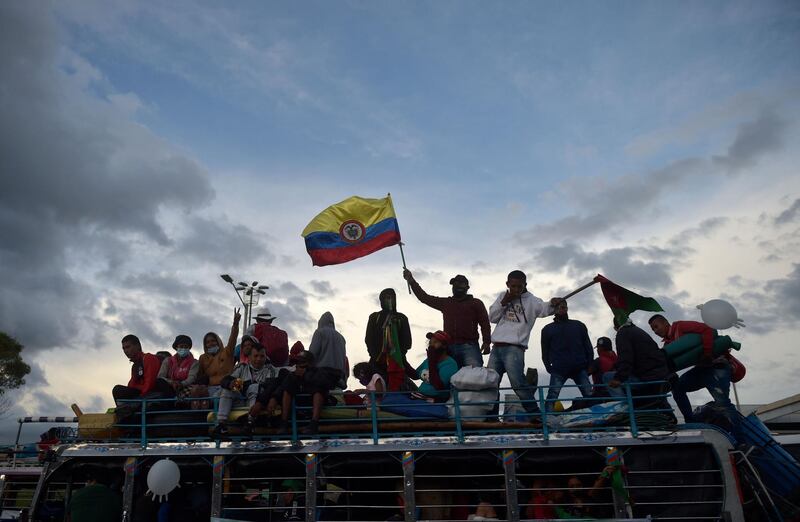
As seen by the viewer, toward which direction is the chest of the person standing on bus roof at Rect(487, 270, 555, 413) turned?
toward the camera

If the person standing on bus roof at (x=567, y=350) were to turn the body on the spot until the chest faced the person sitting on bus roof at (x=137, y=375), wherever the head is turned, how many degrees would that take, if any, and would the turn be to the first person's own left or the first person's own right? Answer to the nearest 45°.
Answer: approximately 90° to the first person's own right

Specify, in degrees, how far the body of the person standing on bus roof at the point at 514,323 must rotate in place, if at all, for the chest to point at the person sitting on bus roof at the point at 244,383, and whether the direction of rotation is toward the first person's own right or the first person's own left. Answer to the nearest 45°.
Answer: approximately 90° to the first person's own right

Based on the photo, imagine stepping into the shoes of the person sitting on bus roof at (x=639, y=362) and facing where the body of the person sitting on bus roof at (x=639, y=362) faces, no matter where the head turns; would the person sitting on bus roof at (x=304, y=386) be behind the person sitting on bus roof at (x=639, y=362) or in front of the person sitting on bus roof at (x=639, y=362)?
in front

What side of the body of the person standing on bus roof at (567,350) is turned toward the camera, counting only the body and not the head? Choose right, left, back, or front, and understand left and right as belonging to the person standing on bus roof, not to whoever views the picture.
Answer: front

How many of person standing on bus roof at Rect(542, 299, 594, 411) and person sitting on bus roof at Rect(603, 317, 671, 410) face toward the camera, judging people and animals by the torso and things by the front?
1

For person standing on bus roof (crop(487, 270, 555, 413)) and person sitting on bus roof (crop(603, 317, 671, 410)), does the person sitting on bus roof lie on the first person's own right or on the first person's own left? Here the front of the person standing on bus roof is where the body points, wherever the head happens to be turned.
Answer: on the first person's own left

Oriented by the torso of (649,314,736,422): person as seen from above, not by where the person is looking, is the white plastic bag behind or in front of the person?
in front

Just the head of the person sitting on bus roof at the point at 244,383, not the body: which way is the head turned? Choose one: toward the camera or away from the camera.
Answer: toward the camera

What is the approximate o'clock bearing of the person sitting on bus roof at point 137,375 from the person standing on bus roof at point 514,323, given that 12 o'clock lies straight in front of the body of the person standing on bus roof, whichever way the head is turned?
The person sitting on bus roof is roughly at 3 o'clock from the person standing on bus roof.

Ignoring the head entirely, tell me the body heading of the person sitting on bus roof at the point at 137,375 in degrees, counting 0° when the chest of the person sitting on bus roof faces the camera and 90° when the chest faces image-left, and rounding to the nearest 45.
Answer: approximately 45°

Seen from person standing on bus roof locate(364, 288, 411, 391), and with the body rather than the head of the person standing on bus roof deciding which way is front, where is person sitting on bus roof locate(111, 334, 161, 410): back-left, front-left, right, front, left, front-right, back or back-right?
right

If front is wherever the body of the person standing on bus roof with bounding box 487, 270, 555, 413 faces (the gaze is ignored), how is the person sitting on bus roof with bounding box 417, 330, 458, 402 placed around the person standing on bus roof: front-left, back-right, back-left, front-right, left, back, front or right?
right

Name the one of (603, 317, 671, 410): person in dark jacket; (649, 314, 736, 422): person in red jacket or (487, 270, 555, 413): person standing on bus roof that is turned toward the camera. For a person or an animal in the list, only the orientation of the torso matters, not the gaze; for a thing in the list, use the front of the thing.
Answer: the person standing on bus roof

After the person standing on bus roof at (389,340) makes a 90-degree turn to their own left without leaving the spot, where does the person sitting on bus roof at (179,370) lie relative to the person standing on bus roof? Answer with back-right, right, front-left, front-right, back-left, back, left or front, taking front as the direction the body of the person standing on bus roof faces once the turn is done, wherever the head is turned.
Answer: back

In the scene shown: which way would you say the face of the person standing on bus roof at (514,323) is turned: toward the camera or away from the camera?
toward the camera
